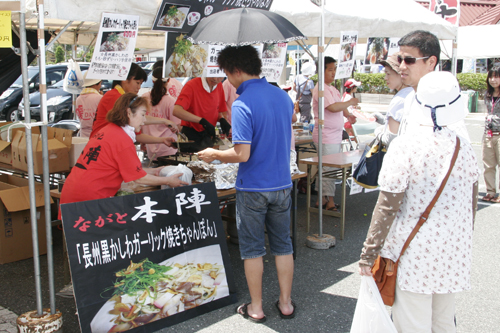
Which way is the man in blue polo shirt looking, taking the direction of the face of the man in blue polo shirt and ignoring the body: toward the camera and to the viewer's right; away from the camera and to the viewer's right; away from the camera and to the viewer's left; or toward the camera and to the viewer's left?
away from the camera and to the viewer's left

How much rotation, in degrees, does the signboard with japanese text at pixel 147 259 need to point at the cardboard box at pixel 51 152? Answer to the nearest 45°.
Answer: approximately 135° to its right

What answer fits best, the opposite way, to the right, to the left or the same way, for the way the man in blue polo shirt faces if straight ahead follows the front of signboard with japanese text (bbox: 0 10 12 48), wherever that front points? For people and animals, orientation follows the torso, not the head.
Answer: the opposite way

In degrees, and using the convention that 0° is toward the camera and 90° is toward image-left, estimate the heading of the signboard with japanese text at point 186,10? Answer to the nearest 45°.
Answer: approximately 0°

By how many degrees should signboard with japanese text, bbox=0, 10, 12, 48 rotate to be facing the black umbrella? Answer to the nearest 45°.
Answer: approximately 90° to its left

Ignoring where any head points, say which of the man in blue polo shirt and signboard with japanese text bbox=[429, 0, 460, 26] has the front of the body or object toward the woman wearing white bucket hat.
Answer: the signboard with japanese text

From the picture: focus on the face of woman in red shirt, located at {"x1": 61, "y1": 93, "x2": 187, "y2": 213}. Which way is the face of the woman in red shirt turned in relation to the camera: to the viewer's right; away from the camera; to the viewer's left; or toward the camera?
to the viewer's right

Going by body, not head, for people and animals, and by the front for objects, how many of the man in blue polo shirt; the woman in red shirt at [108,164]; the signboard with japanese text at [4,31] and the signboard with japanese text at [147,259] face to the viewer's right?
1
